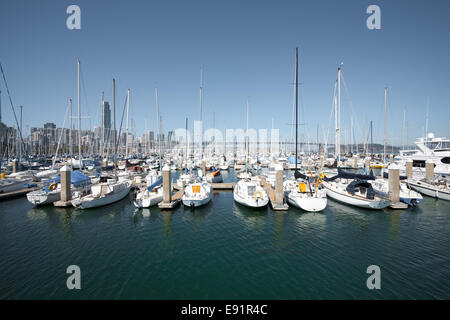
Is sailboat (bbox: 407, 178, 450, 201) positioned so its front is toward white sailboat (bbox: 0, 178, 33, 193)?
no

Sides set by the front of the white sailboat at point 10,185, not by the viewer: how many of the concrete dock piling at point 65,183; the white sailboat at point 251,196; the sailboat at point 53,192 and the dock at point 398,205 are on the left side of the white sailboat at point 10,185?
0
